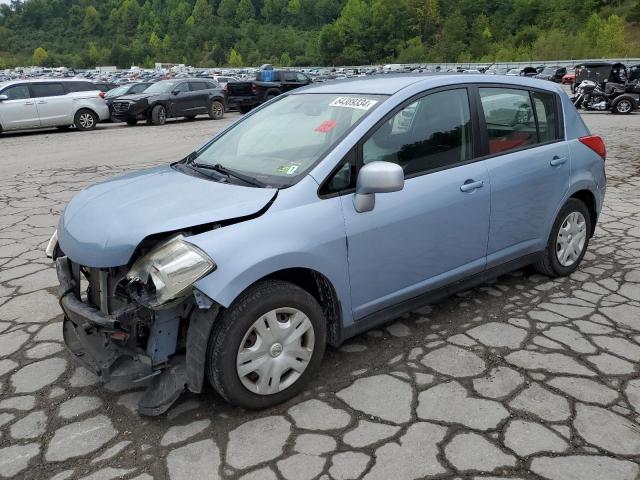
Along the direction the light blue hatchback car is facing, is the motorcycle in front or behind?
behind

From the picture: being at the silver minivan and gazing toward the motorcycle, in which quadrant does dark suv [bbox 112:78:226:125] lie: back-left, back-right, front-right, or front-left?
front-left

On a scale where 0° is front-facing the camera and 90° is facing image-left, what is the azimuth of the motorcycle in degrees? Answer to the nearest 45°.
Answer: approximately 90°

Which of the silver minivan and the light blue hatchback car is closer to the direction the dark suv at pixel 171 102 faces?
the silver minivan

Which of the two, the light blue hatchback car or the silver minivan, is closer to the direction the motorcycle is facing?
the silver minivan

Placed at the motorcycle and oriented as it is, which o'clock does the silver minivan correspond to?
The silver minivan is roughly at 11 o'clock from the motorcycle.

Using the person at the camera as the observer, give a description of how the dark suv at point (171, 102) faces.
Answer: facing the viewer and to the left of the viewer

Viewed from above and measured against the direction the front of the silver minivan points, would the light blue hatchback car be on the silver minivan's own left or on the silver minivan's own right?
on the silver minivan's own left

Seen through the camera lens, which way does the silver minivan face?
facing to the left of the viewer

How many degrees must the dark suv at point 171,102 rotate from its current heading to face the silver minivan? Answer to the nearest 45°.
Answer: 0° — it already faces it

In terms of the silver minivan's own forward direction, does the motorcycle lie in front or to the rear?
to the rear

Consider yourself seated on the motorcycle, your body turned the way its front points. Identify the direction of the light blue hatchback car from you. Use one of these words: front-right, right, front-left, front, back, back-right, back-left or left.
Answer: left
